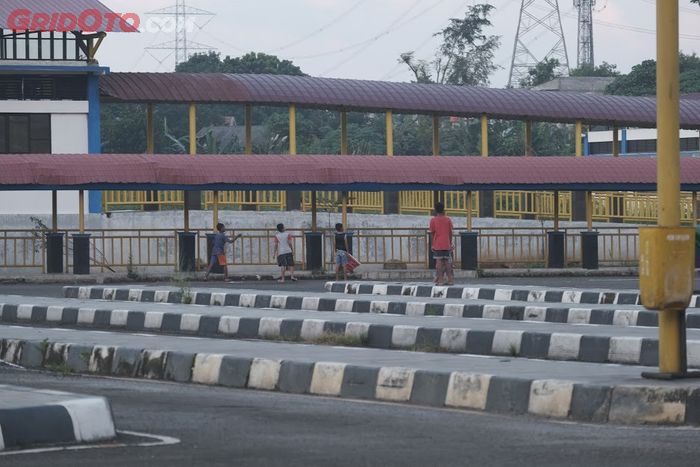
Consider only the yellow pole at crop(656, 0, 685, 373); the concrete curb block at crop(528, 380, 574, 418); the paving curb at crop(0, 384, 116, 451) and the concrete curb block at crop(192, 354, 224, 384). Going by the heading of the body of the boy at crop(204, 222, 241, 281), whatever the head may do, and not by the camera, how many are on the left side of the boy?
0

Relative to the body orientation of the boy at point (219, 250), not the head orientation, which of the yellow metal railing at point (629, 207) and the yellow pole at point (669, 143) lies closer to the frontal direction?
the yellow metal railing

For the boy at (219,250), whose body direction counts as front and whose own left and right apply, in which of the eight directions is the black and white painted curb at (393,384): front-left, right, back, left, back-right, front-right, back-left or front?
right

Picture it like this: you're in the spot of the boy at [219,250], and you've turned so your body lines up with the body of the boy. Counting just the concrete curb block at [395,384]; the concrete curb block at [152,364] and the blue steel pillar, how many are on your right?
2

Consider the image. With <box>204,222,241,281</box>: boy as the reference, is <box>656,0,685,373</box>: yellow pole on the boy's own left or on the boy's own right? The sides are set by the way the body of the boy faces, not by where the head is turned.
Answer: on the boy's own right

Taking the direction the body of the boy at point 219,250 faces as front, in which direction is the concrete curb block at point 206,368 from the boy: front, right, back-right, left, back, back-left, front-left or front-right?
right

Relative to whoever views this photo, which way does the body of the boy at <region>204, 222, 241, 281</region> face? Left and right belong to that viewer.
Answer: facing to the right of the viewer
